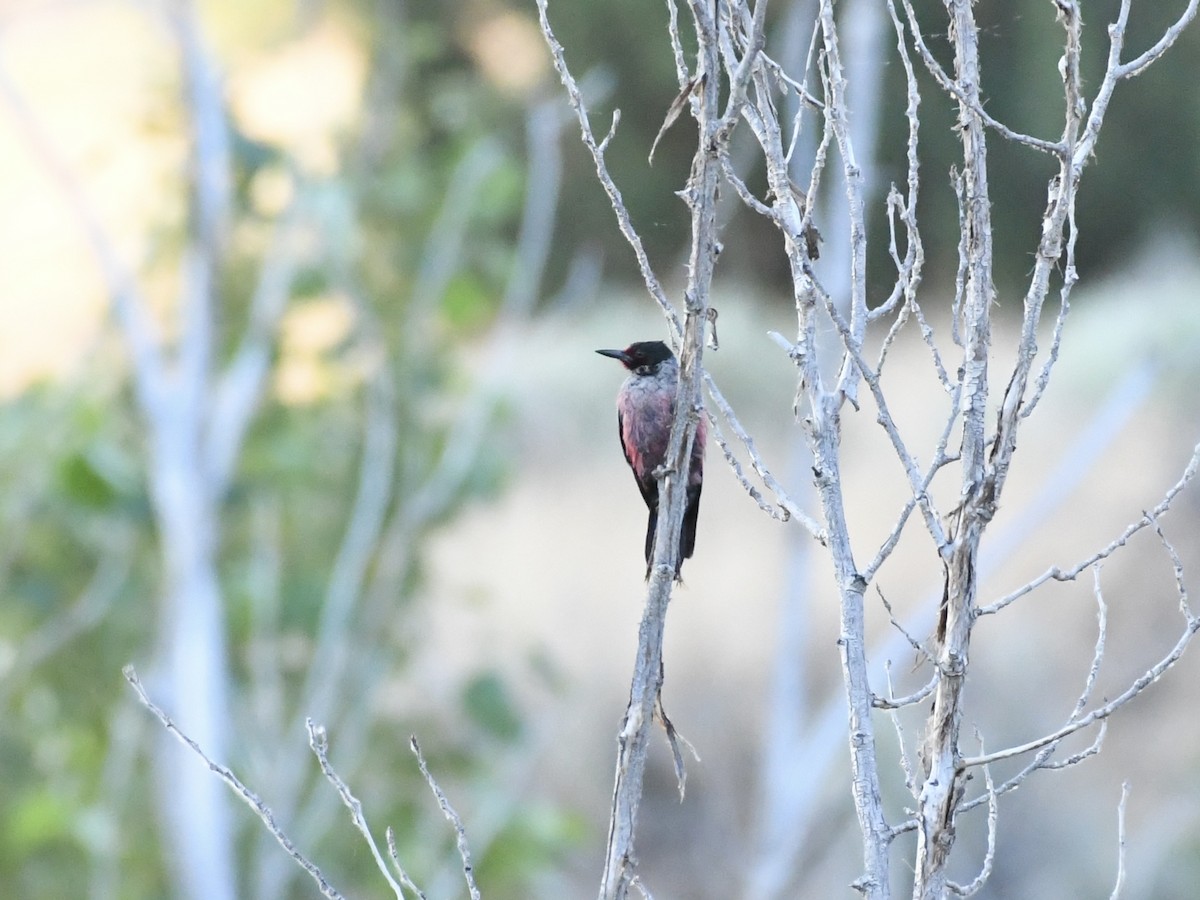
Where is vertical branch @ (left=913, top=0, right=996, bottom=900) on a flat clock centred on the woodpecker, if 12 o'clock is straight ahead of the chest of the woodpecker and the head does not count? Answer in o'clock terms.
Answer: The vertical branch is roughly at 10 o'clock from the woodpecker.

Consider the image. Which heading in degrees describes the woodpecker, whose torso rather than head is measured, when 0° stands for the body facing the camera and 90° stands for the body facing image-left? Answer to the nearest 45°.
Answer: approximately 45°

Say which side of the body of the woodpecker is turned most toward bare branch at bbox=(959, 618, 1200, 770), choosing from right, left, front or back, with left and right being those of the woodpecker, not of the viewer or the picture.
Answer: left
